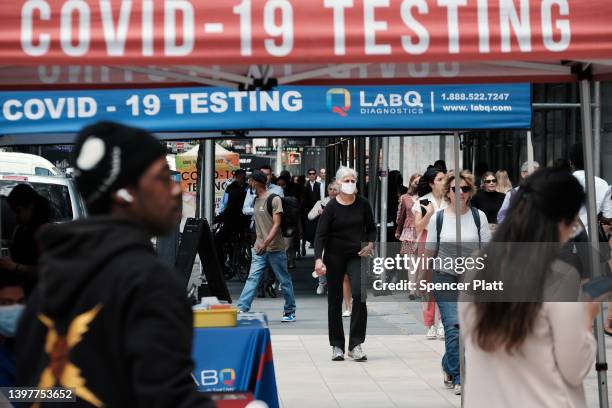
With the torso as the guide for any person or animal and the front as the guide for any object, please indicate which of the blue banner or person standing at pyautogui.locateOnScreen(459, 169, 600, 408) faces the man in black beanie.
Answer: the blue banner

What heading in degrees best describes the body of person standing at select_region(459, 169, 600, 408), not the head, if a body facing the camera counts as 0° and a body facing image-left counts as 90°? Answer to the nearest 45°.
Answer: approximately 225°

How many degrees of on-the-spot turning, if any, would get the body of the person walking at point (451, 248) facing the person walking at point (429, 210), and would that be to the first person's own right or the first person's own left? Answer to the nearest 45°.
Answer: approximately 180°

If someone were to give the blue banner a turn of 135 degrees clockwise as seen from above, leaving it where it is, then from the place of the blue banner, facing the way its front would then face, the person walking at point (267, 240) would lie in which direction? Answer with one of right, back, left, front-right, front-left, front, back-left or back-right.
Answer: front-right
